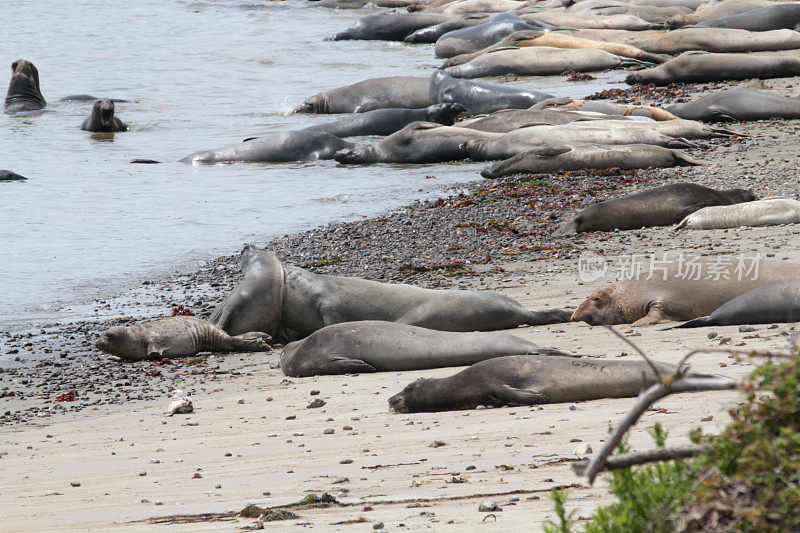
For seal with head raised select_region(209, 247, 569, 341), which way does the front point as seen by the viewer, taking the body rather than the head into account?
to the viewer's left

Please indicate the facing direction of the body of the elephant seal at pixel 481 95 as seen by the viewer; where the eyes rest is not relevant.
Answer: to the viewer's left

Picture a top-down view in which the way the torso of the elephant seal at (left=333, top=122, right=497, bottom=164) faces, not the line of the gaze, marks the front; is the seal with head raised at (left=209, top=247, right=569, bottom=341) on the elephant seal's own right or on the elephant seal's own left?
on the elephant seal's own left

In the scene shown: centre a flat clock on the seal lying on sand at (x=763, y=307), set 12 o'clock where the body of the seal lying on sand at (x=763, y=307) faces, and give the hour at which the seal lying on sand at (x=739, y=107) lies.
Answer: the seal lying on sand at (x=739, y=107) is roughly at 9 o'clock from the seal lying on sand at (x=763, y=307).

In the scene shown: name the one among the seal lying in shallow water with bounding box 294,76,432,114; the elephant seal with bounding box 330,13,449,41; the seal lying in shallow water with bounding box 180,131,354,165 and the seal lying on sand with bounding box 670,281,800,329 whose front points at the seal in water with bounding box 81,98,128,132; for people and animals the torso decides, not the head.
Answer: the seal lying in shallow water with bounding box 294,76,432,114

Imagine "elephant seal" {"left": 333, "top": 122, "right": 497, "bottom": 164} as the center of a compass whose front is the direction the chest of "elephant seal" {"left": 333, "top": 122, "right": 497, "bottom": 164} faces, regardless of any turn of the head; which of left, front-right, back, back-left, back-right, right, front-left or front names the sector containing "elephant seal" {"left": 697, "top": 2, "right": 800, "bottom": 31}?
back-right

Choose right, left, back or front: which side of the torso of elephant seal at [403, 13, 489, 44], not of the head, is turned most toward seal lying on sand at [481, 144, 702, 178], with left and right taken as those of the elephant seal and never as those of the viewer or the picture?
left

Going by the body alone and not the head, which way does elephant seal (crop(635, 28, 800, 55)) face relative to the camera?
to the viewer's left

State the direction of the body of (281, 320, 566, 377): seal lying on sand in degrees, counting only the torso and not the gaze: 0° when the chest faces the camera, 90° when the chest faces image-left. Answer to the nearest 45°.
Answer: approximately 90°

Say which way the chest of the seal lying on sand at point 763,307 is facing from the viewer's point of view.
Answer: to the viewer's right

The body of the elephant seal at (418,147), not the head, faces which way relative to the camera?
to the viewer's left
